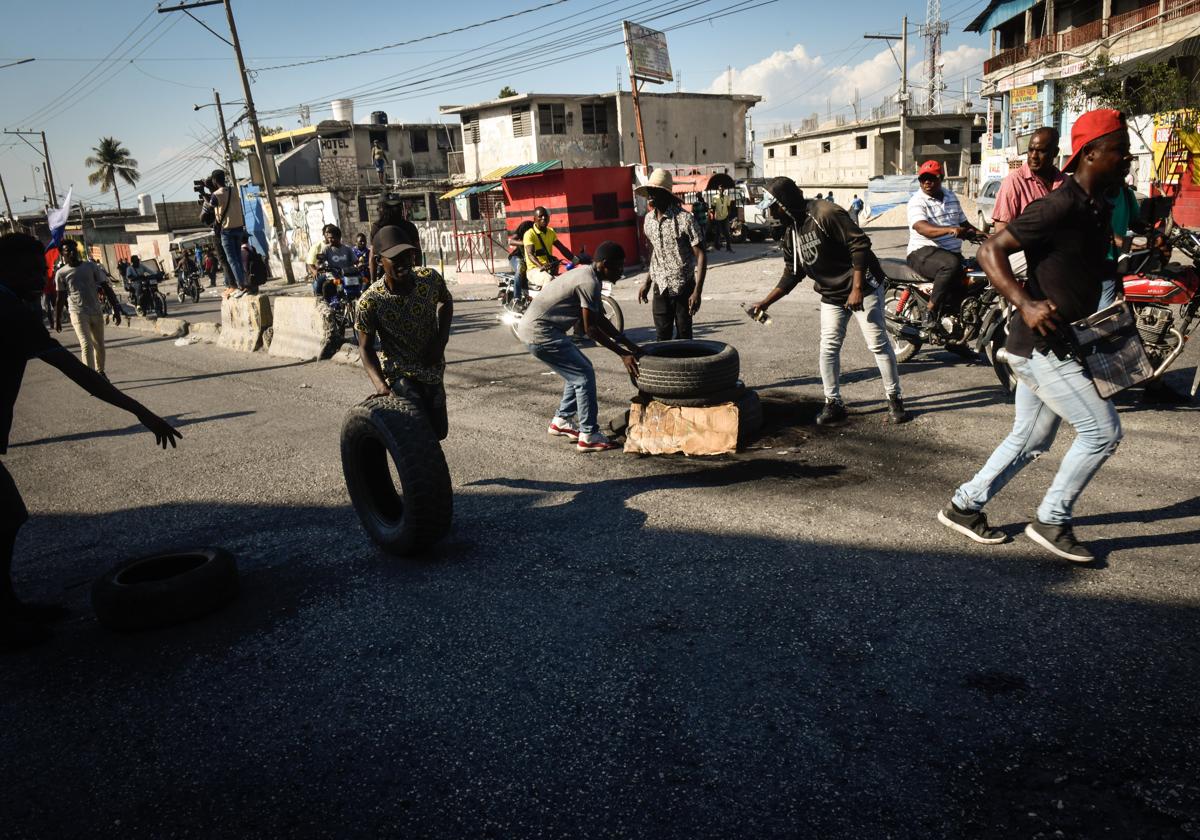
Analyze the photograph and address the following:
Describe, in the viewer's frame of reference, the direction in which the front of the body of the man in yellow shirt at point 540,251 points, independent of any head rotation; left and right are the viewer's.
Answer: facing the viewer and to the right of the viewer

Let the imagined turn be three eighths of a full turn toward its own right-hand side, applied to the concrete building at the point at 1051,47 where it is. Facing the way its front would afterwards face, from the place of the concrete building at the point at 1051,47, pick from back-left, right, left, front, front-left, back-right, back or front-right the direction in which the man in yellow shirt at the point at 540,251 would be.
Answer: back

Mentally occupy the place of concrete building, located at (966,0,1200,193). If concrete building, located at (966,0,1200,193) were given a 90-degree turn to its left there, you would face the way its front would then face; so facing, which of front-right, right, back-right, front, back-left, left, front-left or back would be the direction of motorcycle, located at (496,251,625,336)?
front-right

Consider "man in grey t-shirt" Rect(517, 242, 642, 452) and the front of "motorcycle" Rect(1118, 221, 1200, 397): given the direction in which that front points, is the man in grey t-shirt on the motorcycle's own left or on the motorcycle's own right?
on the motorcycle's own right

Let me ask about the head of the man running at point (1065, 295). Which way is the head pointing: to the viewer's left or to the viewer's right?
to the viewer's right

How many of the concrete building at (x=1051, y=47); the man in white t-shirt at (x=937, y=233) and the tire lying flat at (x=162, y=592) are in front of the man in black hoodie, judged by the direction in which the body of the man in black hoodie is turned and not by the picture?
1

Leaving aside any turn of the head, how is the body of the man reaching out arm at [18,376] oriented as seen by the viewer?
to the viewer's right

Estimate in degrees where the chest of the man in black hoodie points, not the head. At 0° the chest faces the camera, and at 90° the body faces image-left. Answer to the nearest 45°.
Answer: approximately 45°

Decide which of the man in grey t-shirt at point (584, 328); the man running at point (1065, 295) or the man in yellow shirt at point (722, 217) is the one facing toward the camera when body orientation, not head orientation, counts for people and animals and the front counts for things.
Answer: the man in yellow shirt

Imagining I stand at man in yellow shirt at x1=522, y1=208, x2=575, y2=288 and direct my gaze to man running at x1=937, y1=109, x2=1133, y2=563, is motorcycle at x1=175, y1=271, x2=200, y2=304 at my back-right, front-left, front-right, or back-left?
back-right

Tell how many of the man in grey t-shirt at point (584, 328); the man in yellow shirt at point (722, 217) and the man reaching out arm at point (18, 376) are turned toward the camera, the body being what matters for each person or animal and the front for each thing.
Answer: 1

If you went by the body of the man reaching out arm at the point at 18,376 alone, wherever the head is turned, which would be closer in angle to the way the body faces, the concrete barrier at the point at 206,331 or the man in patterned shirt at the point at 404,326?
the man in patterned shirt

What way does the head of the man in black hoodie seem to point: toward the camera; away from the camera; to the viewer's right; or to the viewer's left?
to the viewer's left

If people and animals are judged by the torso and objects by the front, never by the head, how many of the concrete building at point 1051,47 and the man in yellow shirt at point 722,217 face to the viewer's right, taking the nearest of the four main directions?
0

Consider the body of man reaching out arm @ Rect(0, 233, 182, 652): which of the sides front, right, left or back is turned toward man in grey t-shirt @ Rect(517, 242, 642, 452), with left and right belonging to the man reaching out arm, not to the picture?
front

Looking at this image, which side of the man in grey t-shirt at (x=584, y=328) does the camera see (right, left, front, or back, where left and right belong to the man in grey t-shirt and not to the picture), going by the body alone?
right

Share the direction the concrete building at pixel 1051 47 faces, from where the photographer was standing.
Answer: facing the viewer and to the left of the viewer
